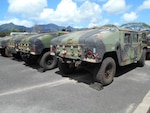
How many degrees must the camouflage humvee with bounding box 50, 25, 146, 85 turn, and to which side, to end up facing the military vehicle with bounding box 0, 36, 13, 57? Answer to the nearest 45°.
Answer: approximately 90° to its right

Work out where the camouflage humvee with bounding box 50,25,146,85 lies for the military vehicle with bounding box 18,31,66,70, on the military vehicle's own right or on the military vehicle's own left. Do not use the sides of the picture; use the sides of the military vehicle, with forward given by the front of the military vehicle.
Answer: on the military vehicle's own left

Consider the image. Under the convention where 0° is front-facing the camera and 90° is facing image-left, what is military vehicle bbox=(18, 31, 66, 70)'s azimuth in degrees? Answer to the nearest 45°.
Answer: approximately 45°

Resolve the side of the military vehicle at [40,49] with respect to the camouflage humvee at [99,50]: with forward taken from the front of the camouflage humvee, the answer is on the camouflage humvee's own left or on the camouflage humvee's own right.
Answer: on the camouflage humvee's own right
